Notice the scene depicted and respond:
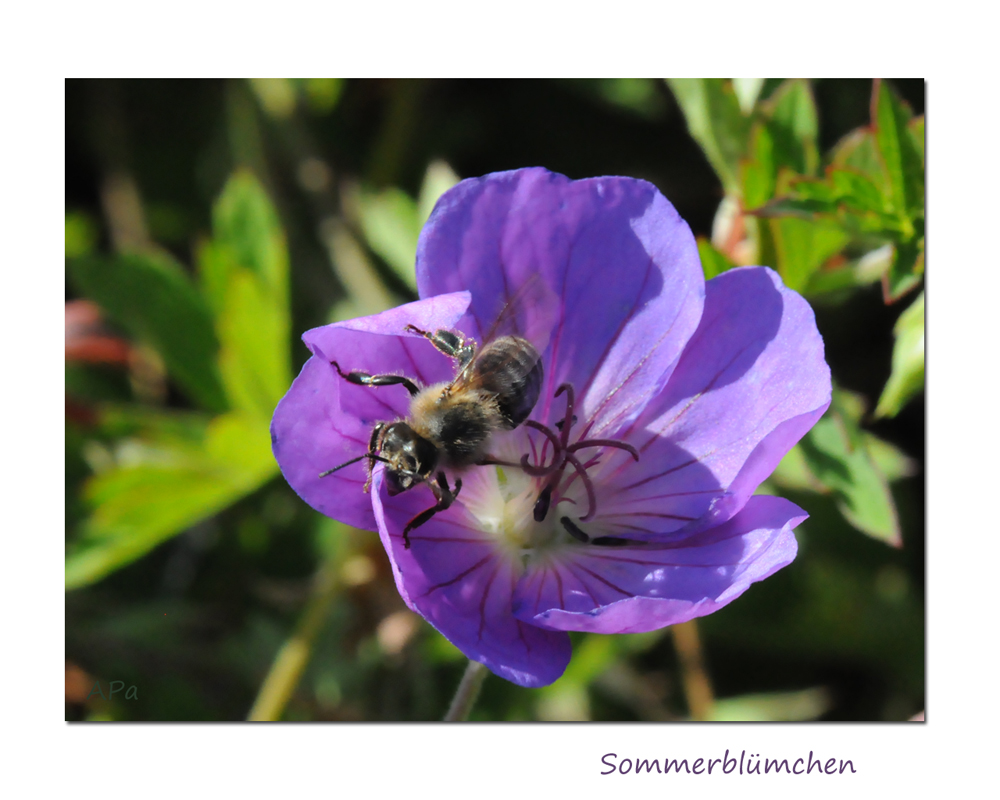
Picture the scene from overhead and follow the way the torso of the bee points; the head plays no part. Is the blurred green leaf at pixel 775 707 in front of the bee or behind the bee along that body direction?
behind

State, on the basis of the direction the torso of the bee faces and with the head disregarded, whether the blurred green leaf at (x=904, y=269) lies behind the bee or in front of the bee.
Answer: behind

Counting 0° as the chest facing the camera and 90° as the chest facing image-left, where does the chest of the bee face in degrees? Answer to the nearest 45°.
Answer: approximately 45°

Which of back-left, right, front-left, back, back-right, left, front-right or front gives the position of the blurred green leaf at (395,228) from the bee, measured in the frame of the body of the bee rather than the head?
back-right

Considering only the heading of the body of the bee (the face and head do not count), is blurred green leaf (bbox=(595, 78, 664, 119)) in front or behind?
behind
